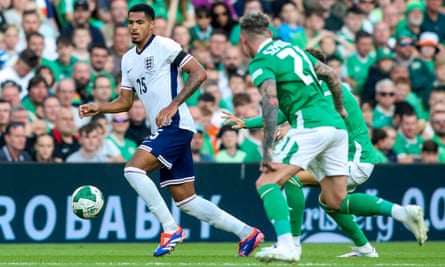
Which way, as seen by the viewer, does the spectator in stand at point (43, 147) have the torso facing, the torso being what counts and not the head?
toward the camera

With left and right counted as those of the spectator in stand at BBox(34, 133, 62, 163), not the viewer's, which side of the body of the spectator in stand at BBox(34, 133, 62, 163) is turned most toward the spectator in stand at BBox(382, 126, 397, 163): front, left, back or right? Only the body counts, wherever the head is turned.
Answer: left

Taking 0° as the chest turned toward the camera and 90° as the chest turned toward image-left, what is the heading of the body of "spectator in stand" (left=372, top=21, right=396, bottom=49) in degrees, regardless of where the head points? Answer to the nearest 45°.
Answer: approximately 0°

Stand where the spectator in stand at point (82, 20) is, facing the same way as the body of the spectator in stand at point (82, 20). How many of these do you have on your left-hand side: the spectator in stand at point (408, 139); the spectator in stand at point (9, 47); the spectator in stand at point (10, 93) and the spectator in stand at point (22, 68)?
1

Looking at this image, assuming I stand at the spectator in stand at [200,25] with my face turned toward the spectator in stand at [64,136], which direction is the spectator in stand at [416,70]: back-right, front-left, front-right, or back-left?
back-left

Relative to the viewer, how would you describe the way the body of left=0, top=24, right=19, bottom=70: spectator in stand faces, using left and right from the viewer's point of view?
facing the viewer

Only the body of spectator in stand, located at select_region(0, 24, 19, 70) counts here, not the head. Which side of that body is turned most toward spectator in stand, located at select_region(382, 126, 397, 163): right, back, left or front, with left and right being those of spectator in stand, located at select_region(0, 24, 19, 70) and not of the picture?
left

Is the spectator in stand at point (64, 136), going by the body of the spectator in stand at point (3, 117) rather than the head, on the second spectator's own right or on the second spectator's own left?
on the second spectator's own left

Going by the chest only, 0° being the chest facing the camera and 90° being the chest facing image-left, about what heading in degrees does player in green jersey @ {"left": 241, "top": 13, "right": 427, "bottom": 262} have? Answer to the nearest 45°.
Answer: approximately 135°
